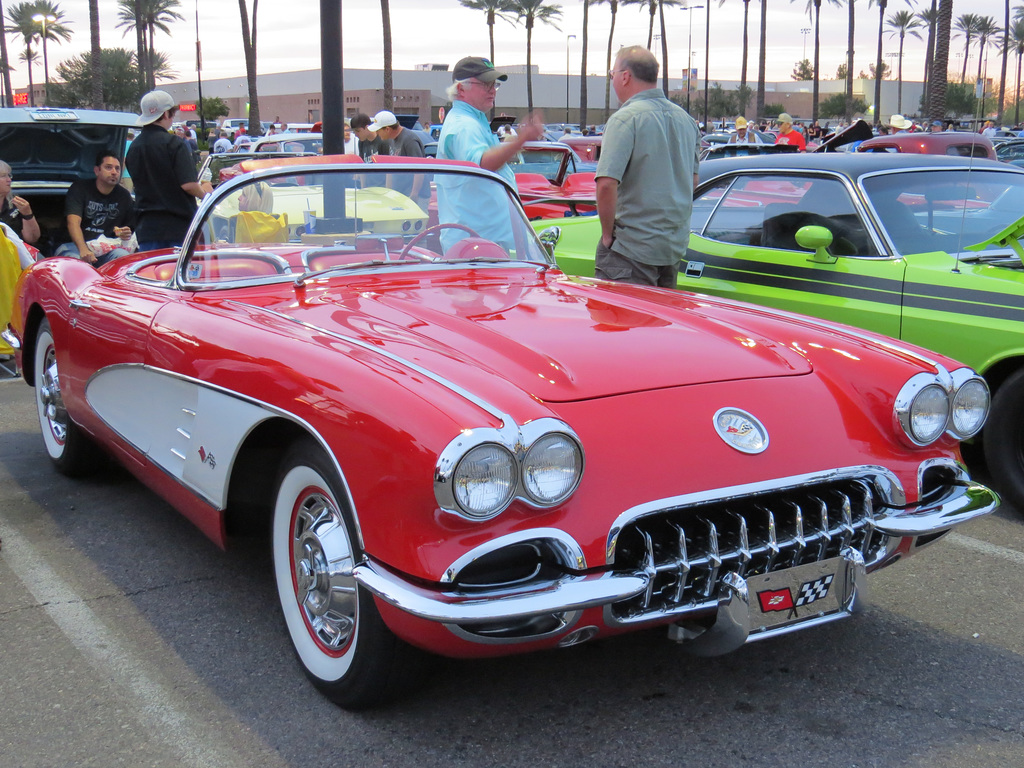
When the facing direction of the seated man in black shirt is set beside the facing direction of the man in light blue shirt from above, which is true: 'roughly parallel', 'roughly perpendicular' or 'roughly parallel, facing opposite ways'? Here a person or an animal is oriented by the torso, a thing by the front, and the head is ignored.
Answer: roughly perpendicular

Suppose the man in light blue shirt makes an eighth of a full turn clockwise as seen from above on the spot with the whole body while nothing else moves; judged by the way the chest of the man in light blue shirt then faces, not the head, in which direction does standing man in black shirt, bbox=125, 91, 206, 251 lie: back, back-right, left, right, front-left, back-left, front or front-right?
back

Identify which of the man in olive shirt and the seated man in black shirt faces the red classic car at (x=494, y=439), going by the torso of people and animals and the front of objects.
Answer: the seated man in black shirt

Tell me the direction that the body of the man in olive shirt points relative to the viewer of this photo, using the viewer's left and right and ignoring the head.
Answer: facing away from the viewer and to the left of the viewer

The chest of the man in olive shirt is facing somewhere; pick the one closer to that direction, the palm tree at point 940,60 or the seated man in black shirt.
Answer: the seated man in black shirt

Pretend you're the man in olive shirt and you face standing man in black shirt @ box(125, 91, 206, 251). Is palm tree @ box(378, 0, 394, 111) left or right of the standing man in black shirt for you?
right

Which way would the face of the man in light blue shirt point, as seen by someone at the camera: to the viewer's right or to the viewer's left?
to the viewer's right

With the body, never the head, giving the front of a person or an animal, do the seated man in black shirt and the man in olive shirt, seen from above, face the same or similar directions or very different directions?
very different directions

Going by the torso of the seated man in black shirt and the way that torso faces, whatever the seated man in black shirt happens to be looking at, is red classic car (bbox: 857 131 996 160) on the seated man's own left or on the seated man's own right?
on the seated man's own left

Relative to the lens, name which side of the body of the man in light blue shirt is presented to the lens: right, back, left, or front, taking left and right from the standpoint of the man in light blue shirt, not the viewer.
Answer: right

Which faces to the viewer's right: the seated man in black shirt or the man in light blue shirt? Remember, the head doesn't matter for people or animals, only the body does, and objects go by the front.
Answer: the man in light blue shirt

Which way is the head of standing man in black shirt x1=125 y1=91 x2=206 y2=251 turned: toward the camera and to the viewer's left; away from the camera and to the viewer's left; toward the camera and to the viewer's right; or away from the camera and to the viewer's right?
away from the camera and to the viewer's right
